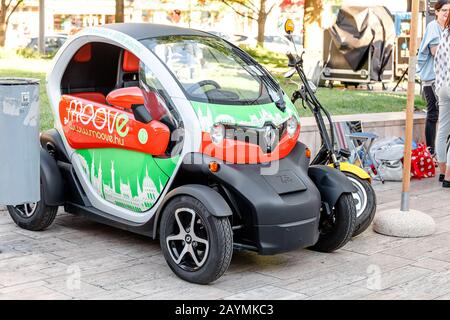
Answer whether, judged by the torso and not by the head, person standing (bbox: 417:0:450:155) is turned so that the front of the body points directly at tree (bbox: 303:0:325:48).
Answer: no

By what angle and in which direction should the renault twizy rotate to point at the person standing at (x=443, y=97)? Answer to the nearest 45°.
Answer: approximately 90° to its left

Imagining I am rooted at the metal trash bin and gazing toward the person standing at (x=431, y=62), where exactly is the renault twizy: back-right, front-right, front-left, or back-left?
front-right

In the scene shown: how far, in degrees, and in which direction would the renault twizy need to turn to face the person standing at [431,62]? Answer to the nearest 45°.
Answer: approximately 90° to its left

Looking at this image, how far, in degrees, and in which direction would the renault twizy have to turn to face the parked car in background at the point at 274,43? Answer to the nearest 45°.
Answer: approximately 135° to its left

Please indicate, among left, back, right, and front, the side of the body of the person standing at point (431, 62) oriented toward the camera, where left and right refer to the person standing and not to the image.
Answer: right

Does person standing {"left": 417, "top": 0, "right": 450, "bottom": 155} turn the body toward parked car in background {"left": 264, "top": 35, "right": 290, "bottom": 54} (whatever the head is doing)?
no

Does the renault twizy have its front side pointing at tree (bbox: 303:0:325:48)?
no

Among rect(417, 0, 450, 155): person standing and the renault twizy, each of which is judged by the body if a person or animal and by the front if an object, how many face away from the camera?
0

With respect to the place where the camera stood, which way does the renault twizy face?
facing the viewer and to the right of the viewer

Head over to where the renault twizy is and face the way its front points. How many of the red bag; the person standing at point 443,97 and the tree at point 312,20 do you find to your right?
0
